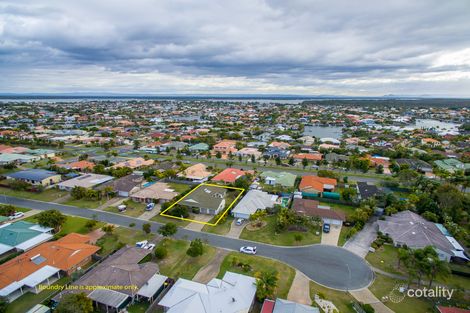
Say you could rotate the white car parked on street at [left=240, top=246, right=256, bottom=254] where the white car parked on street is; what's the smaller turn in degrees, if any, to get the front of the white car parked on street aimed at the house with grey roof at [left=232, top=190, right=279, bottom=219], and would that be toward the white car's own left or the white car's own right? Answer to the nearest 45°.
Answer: approximately 90° to the white car's own right

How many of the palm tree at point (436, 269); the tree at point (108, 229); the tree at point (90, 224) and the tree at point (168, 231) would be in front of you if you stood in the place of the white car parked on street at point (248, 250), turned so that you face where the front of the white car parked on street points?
3

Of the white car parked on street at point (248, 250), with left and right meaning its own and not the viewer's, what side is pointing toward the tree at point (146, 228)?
front

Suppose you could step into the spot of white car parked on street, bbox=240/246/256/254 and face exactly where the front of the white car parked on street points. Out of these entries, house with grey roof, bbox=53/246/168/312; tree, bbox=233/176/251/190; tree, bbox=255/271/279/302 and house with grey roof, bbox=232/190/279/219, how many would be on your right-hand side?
2

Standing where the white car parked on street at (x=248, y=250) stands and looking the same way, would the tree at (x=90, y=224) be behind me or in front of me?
in front

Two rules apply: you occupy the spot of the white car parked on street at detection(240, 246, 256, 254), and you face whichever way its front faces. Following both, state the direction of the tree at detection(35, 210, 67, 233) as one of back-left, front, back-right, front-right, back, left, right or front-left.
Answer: front

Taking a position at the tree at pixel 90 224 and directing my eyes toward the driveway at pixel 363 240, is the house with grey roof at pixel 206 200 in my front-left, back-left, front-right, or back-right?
front-left

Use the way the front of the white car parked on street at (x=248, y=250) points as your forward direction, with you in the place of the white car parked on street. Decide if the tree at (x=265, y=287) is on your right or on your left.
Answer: on your left

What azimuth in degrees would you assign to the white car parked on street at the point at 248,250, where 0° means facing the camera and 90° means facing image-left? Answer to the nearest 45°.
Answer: approximately 90°

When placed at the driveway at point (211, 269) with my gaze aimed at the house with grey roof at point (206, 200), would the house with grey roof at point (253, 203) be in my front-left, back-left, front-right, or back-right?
front-right

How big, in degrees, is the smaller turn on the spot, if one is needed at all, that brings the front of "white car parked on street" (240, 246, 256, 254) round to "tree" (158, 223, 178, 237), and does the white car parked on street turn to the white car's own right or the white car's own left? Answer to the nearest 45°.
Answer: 0° — it already faces it

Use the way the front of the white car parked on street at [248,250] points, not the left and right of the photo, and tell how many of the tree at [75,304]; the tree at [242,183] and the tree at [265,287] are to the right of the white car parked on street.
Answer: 1

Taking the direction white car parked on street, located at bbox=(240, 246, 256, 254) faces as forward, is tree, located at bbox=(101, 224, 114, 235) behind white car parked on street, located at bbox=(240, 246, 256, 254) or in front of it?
in front

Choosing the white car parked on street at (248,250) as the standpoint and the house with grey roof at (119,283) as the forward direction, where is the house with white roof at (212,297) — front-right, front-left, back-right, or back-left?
front-left

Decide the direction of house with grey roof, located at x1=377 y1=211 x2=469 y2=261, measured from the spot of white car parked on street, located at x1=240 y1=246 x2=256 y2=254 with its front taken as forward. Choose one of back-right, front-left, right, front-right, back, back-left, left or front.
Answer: back
